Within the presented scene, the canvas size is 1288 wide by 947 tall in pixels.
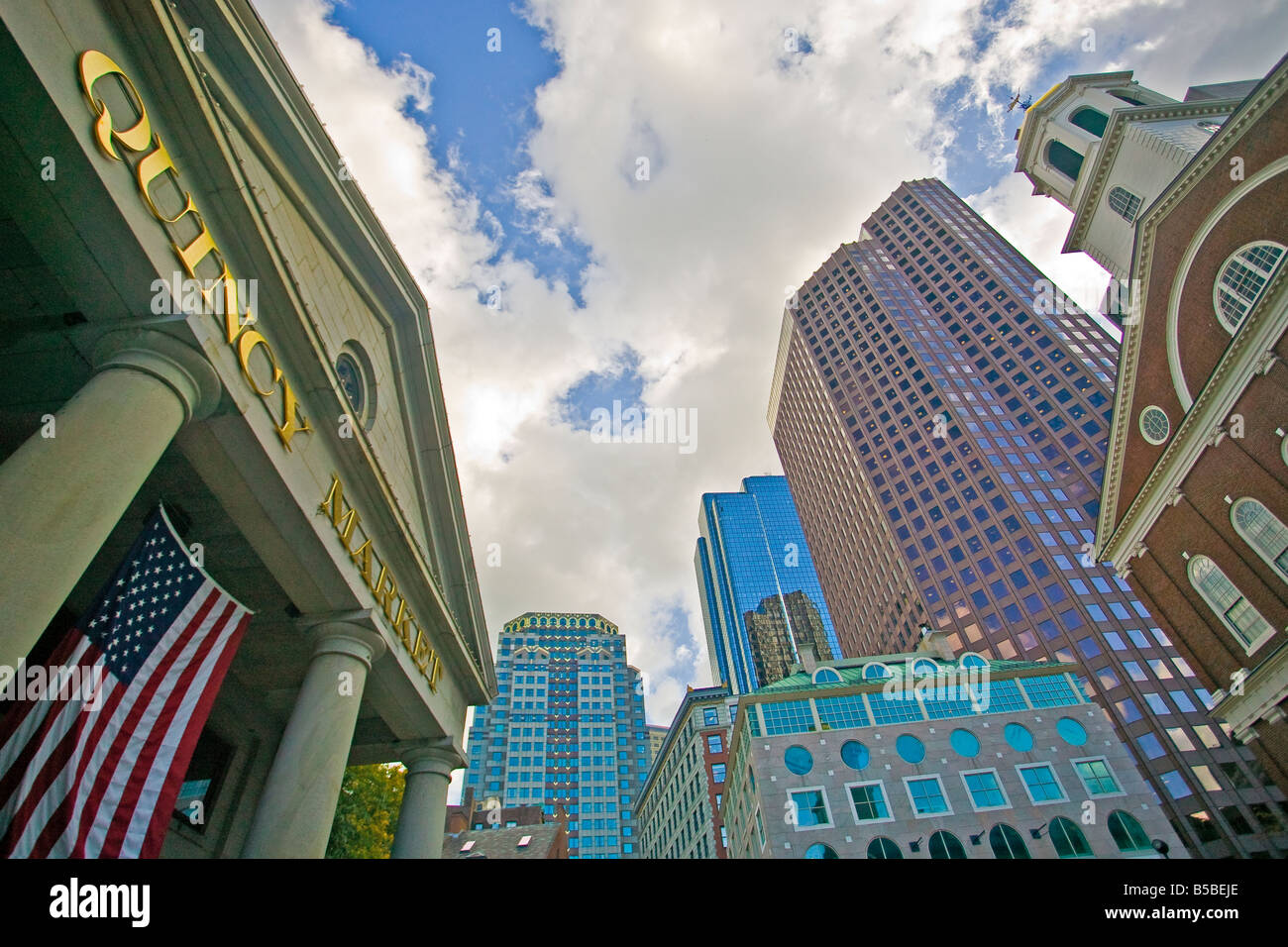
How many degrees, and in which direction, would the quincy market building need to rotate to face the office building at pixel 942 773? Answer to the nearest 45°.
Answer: approximately 45° to its left

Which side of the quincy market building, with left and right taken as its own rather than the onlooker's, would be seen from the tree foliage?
left

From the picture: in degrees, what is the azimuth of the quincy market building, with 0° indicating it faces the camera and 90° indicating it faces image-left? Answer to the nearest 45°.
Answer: approximately 315°

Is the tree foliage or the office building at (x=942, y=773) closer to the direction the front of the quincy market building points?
the office building

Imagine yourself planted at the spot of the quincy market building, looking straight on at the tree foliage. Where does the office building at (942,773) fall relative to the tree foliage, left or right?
right
